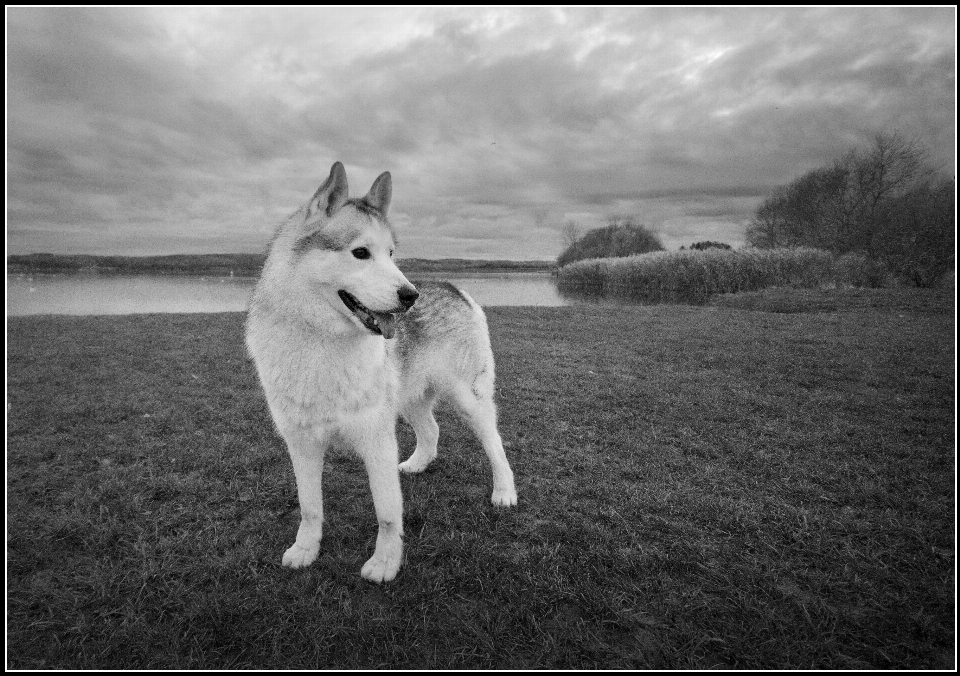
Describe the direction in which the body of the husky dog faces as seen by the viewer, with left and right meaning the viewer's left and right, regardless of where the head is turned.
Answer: facing the viewer and to the left of the viewer
